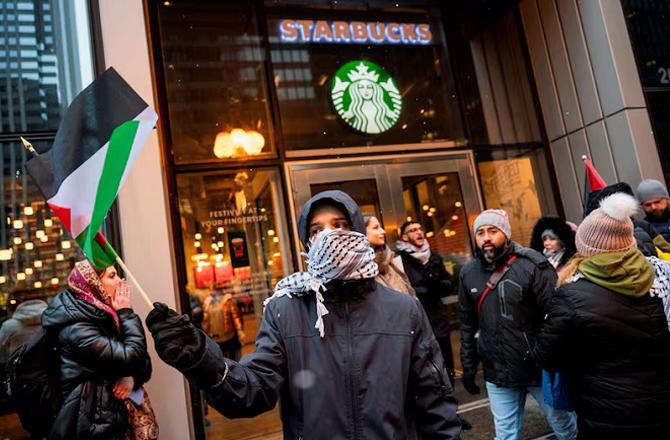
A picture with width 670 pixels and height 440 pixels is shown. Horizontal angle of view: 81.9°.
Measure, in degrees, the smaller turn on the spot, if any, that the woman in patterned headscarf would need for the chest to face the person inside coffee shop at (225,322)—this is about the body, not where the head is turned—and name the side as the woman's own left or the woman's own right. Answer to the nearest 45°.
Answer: approximately 45° to the woman's own left

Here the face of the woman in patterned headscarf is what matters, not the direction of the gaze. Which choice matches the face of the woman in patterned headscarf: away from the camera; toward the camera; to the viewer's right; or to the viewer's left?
to the viewer's right

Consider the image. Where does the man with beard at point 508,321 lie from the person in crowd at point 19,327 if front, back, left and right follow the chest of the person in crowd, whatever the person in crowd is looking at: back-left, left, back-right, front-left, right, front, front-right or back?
front-right

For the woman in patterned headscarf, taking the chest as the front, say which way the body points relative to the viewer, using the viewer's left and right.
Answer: facing to the right of the viewer

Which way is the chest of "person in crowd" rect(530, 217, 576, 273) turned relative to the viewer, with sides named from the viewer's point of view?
facing the viewer and to the left of the viewer

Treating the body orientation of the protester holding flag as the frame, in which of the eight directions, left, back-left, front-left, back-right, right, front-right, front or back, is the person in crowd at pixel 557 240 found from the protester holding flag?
back-left

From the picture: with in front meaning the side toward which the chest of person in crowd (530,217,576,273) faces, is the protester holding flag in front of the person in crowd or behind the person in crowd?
in front
